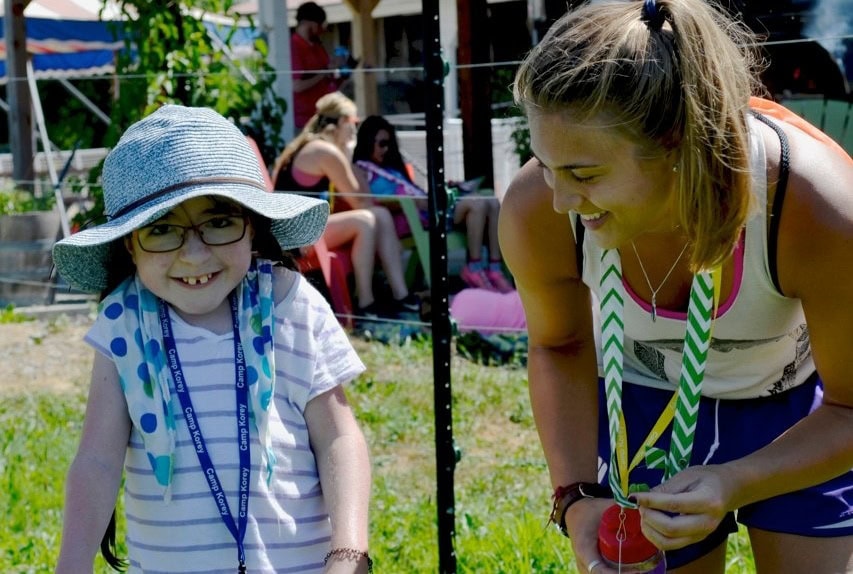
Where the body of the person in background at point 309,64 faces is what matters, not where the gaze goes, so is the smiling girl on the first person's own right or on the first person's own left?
on the first person's own right

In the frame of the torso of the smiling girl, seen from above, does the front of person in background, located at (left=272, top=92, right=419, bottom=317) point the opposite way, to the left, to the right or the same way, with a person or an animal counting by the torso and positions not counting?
to the left

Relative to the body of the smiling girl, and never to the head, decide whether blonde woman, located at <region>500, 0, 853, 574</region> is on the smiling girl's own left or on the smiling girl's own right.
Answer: on the smiling girl's own left

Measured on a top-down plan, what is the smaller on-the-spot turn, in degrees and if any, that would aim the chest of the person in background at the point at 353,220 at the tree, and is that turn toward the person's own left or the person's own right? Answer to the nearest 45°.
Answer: approximately 135° to the person's own left

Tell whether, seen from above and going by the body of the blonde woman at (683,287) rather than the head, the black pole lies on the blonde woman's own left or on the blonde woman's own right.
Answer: on the blonde woman's own right

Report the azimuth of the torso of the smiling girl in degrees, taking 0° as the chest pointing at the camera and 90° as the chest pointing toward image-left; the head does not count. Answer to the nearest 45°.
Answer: approximately 0°

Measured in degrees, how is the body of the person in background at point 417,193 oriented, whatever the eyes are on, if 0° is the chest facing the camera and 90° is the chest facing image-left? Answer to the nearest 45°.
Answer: approximately 315°

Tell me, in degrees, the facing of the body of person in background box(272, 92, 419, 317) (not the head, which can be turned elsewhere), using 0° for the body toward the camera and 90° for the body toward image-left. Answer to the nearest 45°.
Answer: approximately 270°

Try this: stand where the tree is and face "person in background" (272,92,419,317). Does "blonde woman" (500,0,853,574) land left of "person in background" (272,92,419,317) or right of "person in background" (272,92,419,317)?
right

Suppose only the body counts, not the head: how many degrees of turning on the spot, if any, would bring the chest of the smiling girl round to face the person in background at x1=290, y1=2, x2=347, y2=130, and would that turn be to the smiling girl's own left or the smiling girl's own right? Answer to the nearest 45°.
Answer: approximately 180°
